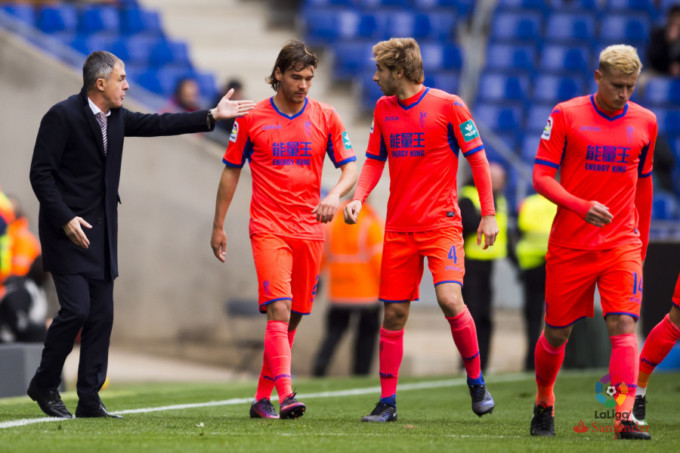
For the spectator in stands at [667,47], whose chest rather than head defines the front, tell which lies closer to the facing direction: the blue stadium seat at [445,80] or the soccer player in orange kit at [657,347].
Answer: the soccer player in orange kit

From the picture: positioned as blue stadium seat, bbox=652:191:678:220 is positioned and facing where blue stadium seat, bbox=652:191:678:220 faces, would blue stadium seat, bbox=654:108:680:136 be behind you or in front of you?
behind

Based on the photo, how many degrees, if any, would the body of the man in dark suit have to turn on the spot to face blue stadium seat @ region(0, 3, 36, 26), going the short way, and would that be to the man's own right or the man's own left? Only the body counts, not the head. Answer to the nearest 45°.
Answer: approximately 135° to the man's own left

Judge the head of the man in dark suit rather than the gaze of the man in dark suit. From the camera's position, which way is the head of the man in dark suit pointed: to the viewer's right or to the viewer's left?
to the viewer's right

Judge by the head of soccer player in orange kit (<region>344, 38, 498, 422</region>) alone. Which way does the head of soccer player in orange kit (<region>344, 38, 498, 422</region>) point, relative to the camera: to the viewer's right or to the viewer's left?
to the viewer's left

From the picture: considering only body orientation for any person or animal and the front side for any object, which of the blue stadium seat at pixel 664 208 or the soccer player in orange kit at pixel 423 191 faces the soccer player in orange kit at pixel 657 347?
the blue stadium seat
